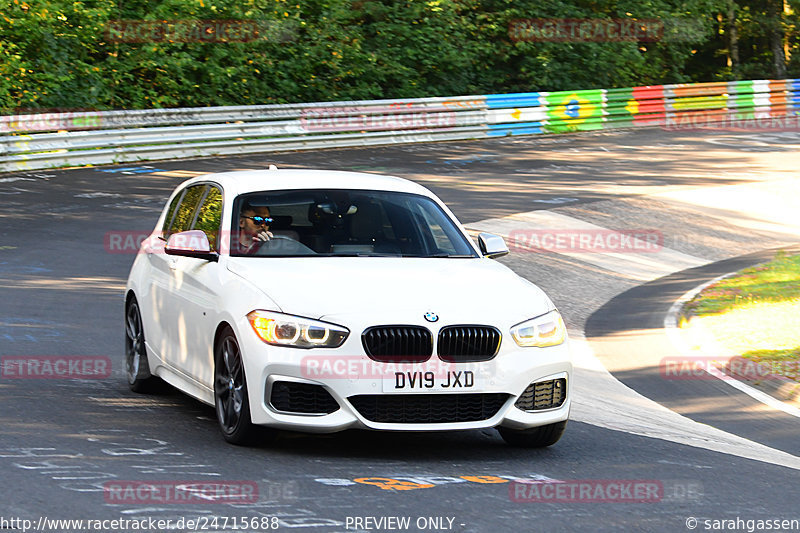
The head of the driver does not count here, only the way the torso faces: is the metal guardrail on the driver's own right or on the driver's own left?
on the driver's own left
